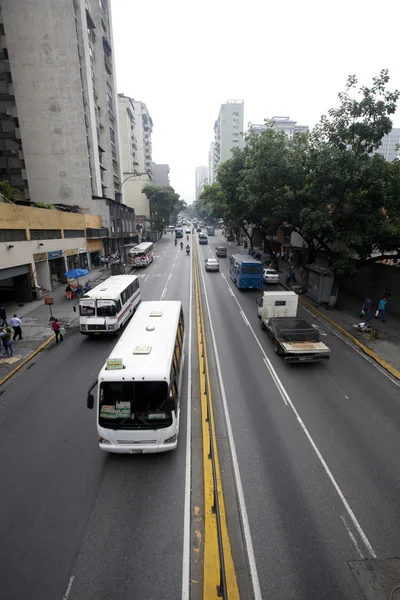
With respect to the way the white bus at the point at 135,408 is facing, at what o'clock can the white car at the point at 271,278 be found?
The white car is roughly at 7 o'clock from the white bus.

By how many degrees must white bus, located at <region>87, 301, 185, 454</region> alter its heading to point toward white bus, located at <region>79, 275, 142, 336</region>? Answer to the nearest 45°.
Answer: approximately 180°

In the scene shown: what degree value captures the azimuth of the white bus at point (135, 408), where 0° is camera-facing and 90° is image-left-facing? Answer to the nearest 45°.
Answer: approximately 0°

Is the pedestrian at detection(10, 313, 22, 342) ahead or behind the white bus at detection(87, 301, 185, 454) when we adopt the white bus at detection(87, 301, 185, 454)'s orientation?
behind

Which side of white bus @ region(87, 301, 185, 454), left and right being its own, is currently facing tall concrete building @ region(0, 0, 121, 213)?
back

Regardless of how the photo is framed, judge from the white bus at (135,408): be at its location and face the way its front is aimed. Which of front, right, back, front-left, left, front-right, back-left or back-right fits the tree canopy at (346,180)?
back-left

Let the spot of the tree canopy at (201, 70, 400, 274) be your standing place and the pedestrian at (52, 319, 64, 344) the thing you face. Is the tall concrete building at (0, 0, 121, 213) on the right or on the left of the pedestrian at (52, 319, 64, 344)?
right

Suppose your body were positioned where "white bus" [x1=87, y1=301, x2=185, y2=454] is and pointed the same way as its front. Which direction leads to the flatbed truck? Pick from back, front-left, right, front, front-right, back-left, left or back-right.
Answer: back-left

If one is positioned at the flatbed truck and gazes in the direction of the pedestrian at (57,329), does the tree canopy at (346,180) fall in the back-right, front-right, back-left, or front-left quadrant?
back-right
